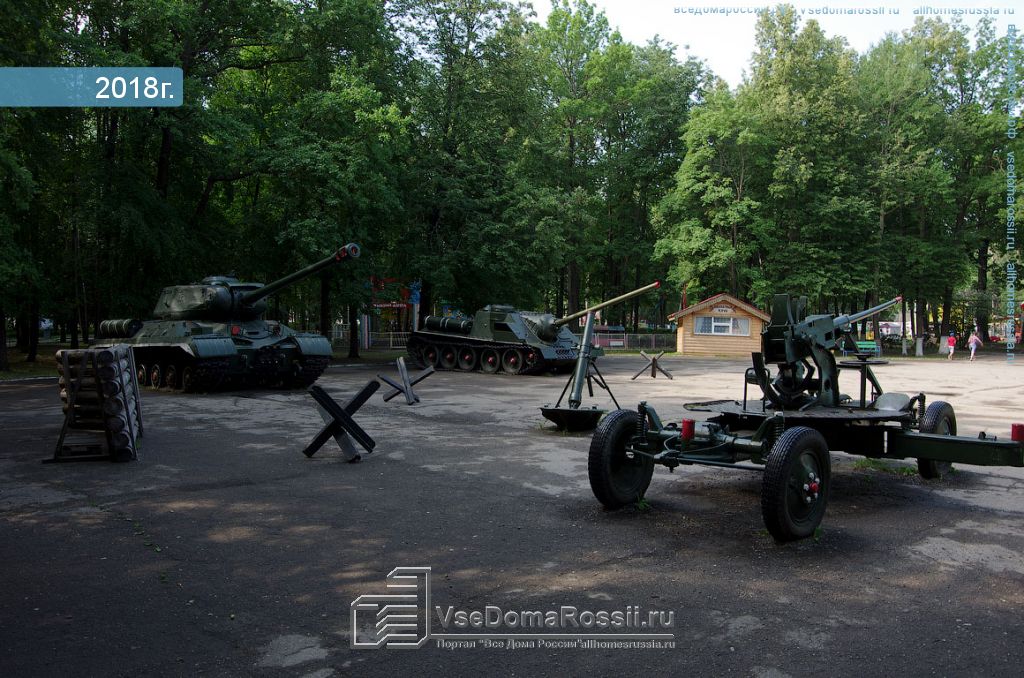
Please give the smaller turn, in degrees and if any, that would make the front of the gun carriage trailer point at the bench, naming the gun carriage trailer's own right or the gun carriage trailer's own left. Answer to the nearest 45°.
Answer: approximately 45° to the gun carriage trailer's own left

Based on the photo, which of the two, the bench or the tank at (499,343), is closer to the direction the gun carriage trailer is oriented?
the bench

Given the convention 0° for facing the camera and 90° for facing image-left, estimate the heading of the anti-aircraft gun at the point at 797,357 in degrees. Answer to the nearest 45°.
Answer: approximately 225°

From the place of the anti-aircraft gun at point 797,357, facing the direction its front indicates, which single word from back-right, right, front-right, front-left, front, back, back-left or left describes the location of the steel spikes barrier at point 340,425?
back-left

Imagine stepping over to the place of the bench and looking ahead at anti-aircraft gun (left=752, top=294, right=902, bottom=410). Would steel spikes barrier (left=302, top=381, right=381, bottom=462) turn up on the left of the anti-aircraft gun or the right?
right

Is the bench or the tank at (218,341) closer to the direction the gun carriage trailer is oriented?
the bench

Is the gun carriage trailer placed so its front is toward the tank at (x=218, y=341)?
no

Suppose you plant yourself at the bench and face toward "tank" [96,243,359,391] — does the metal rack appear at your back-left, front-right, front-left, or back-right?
front-left

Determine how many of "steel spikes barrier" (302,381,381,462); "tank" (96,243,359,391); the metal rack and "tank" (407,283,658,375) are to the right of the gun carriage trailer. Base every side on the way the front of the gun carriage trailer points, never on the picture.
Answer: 0

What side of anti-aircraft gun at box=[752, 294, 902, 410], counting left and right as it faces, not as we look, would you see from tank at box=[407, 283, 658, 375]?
left

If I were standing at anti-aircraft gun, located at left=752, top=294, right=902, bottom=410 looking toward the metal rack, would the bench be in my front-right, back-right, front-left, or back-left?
back-right

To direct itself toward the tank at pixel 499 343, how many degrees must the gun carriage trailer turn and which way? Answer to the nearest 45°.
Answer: approximately 90° to its left

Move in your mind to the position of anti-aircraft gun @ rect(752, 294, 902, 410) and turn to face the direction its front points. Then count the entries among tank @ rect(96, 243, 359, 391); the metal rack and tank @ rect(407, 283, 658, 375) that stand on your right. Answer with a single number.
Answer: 0

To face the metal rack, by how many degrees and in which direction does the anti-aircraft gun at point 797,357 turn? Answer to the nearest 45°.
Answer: approximately 135° to its left

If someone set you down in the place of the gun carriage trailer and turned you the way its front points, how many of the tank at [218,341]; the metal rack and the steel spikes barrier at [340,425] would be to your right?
0
